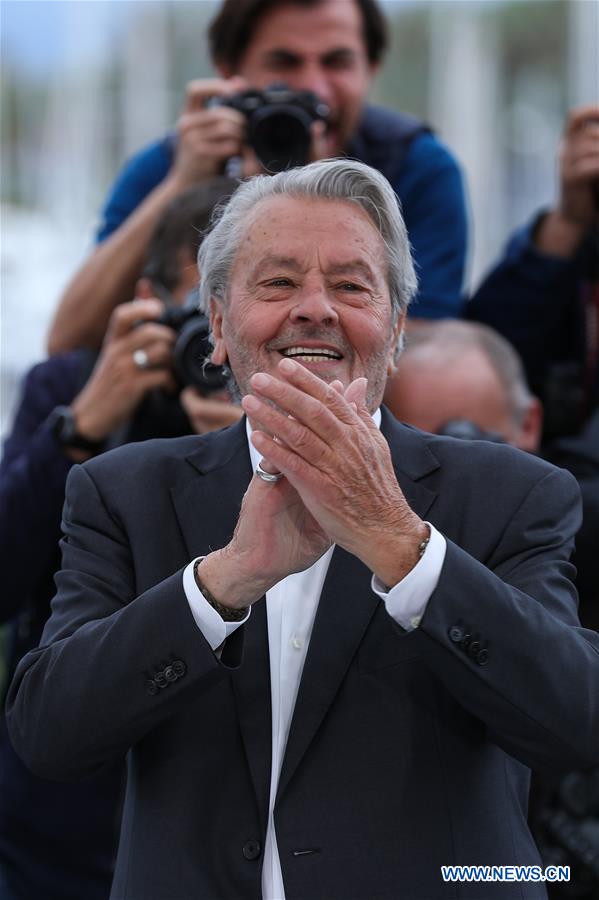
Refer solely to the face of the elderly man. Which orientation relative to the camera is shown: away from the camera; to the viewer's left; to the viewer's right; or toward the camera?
toward the camera

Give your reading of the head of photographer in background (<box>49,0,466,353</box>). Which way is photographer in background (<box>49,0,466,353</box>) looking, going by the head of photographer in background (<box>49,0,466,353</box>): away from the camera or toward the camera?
toward the camera

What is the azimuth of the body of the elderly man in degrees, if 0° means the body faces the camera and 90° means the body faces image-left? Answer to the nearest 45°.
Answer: approximately 0°

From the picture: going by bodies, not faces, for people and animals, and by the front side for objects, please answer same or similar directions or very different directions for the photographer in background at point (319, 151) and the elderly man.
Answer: same or similar directions

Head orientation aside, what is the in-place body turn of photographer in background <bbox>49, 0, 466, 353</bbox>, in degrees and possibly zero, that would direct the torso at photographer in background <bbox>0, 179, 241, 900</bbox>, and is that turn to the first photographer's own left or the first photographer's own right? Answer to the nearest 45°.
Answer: approximately 45° to the first photographer's own right

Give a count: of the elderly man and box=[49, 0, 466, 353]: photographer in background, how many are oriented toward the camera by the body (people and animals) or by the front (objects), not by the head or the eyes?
2

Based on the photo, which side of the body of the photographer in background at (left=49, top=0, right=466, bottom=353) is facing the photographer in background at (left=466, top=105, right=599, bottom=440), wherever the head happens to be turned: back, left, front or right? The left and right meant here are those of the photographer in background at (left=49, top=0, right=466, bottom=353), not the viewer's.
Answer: left

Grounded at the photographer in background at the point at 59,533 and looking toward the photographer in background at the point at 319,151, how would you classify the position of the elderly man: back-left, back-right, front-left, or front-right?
back-right

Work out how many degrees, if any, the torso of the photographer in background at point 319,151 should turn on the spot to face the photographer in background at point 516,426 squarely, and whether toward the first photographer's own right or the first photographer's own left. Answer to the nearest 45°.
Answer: approximately 45° to the first photographer's own left

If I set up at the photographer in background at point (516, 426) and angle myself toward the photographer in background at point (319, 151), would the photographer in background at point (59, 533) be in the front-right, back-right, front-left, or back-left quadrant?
front-left

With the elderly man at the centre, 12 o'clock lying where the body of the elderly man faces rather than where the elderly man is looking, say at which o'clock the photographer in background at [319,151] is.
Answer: The photographer in background is roughly at 6 o'clock from the elderly man.

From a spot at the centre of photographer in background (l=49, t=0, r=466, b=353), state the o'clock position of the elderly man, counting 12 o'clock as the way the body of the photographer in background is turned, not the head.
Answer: The elderly man is roughly at 12 o'clock from the photographer in background.

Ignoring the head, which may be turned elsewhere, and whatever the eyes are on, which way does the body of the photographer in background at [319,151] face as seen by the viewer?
toward the camera

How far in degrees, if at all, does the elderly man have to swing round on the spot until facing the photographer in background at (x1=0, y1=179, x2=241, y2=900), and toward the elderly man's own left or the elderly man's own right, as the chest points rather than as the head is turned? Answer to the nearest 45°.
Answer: approximately 135° to the elderly man's own right
